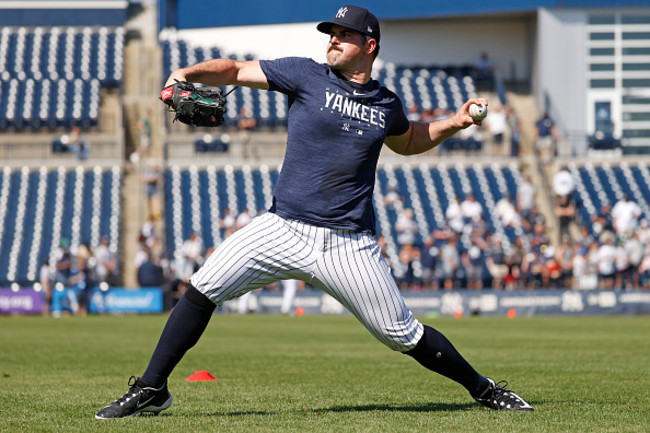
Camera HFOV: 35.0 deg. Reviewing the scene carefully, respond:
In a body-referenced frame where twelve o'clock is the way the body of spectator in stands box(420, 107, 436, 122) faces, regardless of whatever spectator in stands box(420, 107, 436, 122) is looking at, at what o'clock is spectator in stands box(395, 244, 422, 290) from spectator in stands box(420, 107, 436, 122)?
spectator in stands box(395, 244, 422, 290) is roughly at 12 o'clock from spectator in stands box(420, 107, 436, 122).

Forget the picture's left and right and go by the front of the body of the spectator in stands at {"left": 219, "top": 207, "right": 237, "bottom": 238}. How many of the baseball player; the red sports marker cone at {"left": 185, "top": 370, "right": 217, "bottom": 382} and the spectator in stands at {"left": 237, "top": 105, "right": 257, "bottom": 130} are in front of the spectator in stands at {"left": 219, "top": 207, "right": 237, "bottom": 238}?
2

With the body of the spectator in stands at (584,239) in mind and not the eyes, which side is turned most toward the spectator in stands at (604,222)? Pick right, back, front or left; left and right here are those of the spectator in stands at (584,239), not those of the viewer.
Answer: back

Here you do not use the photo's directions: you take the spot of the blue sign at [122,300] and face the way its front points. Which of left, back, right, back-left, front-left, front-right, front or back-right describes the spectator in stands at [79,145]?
back

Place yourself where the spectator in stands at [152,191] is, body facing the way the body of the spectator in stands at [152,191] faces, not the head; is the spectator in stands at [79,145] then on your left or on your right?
on your right

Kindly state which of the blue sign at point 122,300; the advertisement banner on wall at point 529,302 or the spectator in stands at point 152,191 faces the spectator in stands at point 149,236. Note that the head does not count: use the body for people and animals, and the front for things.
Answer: the spectator in stands at point 152,191

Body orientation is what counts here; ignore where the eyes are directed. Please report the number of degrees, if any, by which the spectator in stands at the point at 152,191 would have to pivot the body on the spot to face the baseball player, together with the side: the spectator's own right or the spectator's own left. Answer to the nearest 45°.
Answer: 0° — they already face them

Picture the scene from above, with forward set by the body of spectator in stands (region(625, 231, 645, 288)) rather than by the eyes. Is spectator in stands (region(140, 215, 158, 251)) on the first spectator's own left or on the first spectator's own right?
on the first spectator's own right
